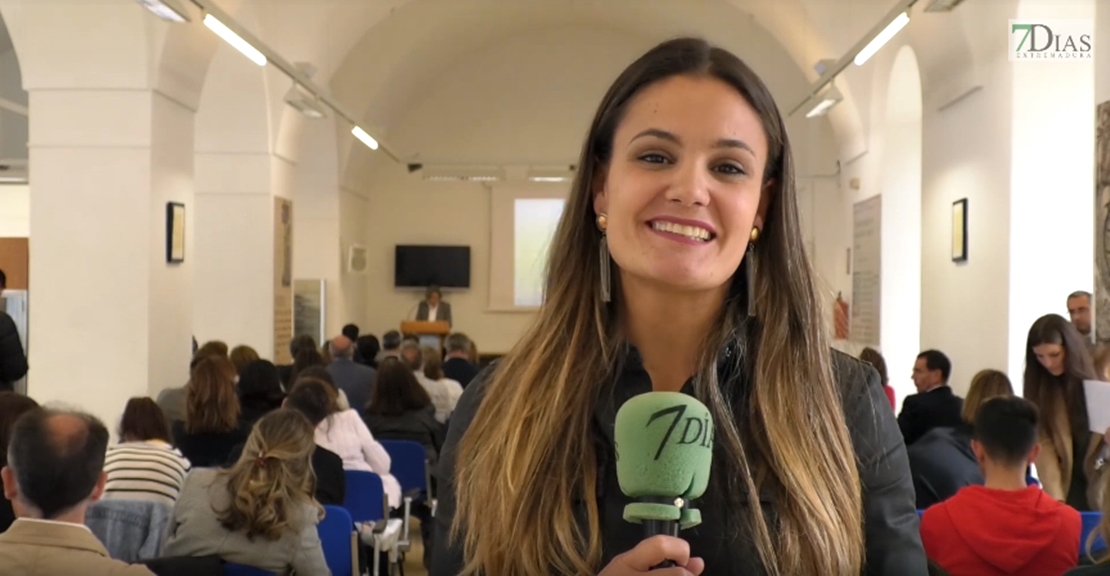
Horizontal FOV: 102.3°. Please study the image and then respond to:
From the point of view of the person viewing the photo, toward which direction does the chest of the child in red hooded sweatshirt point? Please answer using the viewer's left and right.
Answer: facing away from the viewer

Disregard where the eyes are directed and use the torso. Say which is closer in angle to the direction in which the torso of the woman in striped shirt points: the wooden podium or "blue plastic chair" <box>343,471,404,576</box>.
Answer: the wooden podium

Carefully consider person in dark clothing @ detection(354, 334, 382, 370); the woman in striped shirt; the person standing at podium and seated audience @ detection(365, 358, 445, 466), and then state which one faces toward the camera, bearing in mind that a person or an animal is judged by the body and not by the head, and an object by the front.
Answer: the person standing at podium

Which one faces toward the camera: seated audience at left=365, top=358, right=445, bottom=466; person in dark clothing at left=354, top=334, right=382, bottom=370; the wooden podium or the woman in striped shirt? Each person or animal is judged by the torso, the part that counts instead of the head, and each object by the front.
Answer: the wooden podium

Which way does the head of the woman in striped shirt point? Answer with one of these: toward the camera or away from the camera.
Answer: away from the camera

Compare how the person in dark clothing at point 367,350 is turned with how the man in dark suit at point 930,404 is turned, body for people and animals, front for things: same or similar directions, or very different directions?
same or similar directions

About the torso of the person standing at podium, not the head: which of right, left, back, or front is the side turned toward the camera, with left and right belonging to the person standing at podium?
front

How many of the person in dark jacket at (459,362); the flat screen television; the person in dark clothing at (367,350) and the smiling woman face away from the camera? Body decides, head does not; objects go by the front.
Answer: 2

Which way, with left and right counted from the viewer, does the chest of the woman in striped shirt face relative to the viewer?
facing away from the viewer

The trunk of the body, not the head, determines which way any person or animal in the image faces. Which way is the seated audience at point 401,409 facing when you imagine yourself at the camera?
facing away from the viewer

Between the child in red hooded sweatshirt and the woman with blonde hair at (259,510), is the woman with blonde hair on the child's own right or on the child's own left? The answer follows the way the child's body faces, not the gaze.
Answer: on the child's own left

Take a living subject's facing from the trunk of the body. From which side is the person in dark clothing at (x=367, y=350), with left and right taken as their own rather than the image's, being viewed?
back

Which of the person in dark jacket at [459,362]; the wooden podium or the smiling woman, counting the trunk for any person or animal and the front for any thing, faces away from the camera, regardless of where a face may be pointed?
the person in dark jacket

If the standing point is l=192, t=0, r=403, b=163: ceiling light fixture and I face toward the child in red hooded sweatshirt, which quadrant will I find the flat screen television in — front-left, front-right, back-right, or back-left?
back-left

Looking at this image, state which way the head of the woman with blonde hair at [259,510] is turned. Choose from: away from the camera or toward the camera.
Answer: away from the camera

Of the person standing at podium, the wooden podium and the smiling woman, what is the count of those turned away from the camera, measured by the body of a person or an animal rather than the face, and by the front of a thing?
0
